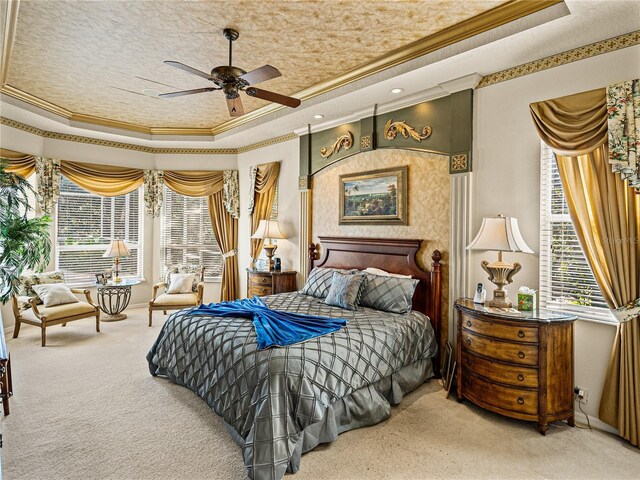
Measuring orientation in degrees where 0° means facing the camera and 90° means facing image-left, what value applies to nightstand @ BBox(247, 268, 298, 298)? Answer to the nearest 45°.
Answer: approximately 45°

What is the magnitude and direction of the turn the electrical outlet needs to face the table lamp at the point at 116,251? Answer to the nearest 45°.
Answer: approximately 45° to its right

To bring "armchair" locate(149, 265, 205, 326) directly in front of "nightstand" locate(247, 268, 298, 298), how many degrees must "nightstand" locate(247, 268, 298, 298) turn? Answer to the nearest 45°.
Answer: approximately 45° to its right

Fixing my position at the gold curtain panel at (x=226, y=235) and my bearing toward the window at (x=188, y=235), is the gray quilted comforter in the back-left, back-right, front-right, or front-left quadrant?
back-left

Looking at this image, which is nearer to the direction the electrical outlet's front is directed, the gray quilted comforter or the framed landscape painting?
the gray quilted comforter

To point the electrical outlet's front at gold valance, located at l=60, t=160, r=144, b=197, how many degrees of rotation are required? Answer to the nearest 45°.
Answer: approximately 45° to its right

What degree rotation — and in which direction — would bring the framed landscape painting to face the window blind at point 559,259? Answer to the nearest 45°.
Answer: approximately 90° to its left

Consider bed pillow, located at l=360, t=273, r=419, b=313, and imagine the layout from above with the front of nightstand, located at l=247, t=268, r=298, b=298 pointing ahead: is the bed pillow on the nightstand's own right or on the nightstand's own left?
on the nightstand's own left

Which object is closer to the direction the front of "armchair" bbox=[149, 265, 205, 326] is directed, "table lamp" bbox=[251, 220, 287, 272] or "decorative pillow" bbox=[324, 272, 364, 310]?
the decorative pillow
